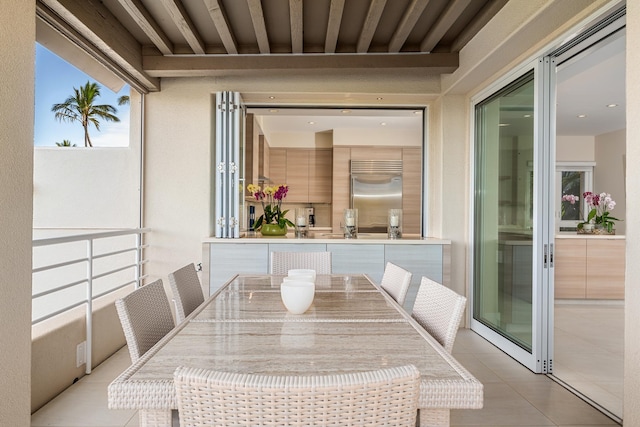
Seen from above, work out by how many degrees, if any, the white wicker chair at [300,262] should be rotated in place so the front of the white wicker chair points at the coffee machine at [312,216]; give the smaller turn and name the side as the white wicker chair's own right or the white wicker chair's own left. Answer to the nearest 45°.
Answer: approximately 180°

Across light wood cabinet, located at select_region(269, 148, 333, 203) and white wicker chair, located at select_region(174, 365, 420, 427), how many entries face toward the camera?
1

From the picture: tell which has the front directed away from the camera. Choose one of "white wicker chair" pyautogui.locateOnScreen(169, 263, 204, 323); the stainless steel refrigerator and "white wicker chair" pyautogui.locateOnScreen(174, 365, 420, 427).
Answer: "white wicker chair" pyautogui.locateOnScreen(174, 365, 420, 427)

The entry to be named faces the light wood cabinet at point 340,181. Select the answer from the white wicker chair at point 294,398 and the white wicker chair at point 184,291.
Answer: the white wicker chair at point 294,398

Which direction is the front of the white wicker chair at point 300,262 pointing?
toward the camera

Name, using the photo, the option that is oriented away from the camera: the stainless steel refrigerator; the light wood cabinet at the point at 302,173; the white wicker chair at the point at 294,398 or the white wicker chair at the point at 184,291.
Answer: the white wicker chair at the point at 294,398

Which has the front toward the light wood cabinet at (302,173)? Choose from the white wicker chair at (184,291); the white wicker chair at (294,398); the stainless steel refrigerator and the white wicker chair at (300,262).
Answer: the white wicker chair at (294,398)

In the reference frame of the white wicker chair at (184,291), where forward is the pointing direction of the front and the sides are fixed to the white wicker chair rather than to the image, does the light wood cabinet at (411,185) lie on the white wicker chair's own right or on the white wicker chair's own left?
on the white wicker chair's own left

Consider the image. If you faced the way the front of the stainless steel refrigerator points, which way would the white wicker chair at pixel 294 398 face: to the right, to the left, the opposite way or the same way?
the opposite way

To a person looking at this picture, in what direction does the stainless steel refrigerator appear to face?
facing the viewer

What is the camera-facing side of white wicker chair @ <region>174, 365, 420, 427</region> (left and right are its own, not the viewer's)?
back

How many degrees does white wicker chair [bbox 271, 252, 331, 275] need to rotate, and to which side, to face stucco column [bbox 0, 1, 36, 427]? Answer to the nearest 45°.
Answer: approximately 45° to its right

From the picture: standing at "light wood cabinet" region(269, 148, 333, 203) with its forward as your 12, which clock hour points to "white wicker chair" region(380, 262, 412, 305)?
The white wicker chair is roughly at 12 o'clock from the light wood cabinet.

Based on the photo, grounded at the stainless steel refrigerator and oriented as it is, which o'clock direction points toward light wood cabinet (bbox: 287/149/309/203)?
The light wood cabinet is roughly at 3 o'clock from the stainless steel refrigerator.

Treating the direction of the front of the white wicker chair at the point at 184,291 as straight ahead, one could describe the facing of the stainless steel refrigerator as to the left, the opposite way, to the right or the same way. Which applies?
to the right

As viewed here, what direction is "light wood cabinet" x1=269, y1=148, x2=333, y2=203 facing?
toward the camera
